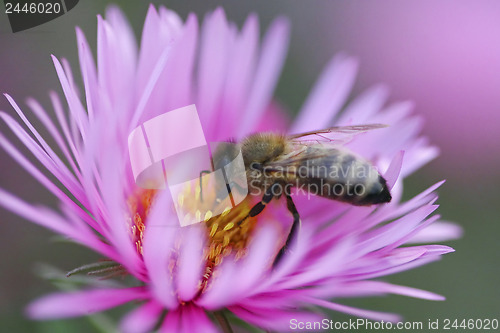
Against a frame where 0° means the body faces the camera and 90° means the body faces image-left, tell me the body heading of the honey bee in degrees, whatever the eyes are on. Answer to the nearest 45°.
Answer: approximately 90°
